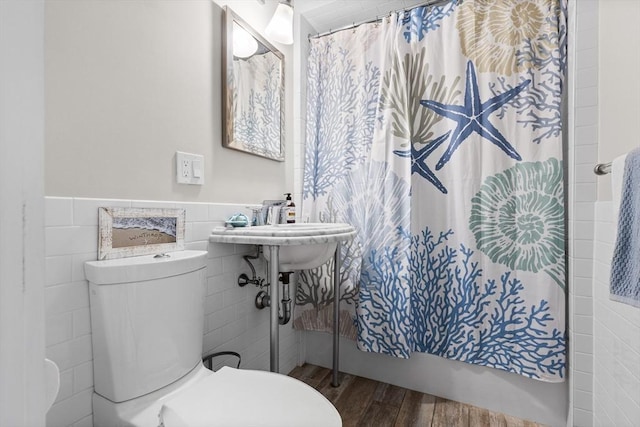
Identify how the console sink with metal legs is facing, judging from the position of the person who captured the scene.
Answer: facing the viewer and to the right of the viewer

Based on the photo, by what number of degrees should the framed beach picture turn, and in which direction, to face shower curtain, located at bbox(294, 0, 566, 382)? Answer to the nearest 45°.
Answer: approximately 45° to its left

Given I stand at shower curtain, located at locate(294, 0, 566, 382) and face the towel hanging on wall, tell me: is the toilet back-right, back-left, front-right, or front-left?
front-right

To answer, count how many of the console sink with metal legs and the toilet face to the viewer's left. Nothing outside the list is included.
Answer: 0
